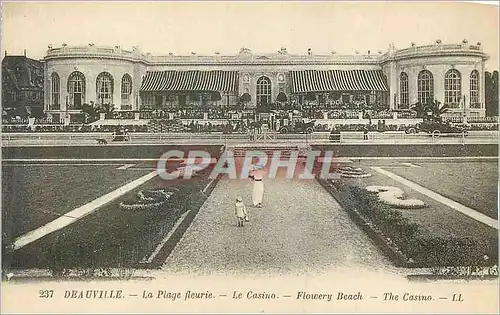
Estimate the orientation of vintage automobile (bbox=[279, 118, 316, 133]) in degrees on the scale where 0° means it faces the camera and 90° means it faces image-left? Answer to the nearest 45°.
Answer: approximately 90°
